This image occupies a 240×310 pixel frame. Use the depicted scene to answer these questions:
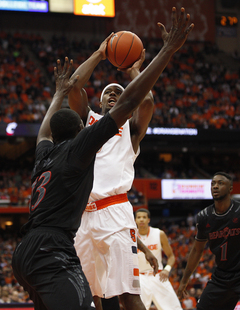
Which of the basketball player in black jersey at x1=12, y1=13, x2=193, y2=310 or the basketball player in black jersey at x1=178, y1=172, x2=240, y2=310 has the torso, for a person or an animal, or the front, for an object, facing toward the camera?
the basketball player in black jersey at x1=178, y1=172, x2=240, y2=310

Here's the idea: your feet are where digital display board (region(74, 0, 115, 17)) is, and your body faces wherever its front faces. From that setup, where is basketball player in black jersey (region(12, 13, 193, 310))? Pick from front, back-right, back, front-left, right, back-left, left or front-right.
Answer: front

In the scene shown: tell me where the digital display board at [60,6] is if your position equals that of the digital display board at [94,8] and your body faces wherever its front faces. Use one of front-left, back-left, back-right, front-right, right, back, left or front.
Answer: right

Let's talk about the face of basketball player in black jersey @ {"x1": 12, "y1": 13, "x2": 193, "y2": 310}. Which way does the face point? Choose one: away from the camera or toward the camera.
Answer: away from the camera

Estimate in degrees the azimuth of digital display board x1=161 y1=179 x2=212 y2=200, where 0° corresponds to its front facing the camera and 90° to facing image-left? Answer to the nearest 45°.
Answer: approximately 0°

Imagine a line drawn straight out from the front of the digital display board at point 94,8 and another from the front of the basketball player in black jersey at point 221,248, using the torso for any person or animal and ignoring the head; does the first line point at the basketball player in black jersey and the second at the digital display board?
no

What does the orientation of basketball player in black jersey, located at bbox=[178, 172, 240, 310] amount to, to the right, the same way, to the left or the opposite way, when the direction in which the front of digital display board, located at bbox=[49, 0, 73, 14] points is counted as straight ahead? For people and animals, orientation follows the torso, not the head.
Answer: the same way

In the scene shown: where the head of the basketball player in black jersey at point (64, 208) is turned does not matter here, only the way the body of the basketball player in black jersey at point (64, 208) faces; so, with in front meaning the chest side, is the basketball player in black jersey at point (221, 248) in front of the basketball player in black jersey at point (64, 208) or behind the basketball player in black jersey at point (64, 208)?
in front

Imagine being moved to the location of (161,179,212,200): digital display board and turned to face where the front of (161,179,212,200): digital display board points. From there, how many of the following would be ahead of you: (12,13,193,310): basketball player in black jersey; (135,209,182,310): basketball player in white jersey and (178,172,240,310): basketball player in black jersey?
3

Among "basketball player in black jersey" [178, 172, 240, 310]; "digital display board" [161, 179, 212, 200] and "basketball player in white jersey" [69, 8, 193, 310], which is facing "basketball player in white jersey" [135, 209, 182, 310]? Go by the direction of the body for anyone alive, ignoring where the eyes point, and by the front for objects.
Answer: the digital display board

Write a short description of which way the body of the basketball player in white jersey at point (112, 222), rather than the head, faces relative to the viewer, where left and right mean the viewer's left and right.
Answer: facing the viewer and to the left of the viewer

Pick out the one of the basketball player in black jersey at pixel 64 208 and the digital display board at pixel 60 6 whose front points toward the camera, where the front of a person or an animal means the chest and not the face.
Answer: the digital display board

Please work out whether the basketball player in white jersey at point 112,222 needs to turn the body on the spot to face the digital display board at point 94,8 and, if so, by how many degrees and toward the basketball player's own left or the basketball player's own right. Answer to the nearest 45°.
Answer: approximately 135° to the basketball player's own right

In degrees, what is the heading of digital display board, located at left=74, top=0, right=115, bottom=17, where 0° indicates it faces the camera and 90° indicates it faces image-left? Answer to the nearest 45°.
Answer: approximately 0°

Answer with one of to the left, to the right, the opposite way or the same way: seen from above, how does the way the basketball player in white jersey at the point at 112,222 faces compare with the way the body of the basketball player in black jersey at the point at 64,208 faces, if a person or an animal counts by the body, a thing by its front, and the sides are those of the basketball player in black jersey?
the opposite way

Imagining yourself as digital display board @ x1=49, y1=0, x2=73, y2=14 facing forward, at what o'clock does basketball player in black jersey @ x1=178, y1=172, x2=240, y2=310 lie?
The basketball player in black jersey is roughly at 12 o'clock from the digital display board.

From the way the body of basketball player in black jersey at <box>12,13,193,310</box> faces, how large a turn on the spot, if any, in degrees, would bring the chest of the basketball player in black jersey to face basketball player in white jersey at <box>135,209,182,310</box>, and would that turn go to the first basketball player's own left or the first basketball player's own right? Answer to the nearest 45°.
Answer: approximately 45° to the first basketball player's own left

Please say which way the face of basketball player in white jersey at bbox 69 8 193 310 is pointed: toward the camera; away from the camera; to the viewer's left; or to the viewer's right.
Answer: toward the camera

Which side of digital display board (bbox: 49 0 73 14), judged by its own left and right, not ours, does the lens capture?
front

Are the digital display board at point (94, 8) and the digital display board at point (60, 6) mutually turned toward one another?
no

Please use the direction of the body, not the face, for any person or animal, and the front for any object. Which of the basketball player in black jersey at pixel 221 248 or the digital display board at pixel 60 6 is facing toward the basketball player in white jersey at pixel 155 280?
the digital display board

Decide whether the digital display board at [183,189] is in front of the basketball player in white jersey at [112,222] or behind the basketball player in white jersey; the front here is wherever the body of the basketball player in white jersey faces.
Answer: behind
